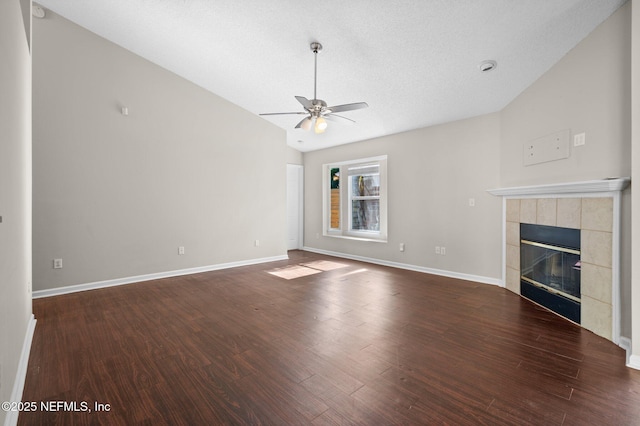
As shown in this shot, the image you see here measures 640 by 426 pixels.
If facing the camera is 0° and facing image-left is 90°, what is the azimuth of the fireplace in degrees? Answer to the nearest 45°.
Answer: approximately 45°
